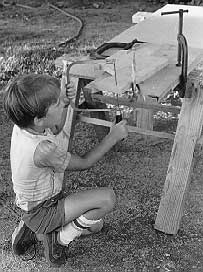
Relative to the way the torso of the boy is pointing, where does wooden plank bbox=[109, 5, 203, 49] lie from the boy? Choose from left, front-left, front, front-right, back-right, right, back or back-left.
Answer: front-left

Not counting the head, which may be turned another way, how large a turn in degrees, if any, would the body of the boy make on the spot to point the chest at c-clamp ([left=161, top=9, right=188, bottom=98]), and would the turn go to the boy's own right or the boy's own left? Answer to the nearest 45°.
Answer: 0° — they already face it

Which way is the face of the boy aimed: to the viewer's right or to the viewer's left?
to the viewer's right

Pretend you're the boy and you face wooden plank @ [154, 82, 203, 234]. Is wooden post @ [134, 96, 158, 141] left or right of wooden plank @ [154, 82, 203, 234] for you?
left

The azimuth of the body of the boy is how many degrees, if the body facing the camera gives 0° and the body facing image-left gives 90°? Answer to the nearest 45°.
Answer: approximately 270°

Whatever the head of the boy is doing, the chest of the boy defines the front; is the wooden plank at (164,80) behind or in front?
in front

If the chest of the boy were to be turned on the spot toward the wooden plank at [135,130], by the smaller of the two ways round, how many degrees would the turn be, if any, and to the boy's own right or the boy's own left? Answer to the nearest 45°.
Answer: approximately 45° to the boy's own left

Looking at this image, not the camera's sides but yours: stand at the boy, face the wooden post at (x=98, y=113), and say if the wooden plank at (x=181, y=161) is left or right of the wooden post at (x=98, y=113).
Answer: right
